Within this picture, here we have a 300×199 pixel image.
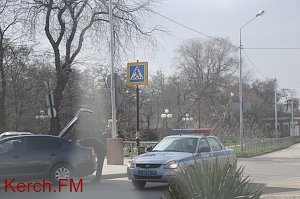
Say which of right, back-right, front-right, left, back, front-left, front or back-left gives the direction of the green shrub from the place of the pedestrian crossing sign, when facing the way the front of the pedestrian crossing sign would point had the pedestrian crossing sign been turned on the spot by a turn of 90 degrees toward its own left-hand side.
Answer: right

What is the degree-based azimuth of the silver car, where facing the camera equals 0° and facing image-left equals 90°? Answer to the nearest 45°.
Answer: approximately 45°

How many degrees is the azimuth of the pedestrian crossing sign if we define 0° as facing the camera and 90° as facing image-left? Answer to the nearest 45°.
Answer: approximately 0°

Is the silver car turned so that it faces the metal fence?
no

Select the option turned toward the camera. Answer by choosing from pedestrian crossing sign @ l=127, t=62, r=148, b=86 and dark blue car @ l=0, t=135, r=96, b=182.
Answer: the pedestrian crossing sign

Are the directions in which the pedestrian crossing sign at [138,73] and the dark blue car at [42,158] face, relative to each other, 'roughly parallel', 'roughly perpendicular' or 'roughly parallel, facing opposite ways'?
roughly perpendicular

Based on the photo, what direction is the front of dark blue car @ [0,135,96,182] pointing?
to the viewer's left

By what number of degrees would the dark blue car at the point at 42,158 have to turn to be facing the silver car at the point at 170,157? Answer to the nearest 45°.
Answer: approximately 180°

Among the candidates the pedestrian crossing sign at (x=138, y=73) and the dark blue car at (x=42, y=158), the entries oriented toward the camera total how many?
1

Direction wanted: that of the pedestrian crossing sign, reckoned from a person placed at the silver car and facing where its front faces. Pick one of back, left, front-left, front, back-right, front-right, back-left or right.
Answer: back-right

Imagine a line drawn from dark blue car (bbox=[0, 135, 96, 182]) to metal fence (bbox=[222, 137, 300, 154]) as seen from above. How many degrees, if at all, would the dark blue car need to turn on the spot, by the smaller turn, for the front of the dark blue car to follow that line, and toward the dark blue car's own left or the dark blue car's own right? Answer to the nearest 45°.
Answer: approximately 135° to the dark blue car's own right

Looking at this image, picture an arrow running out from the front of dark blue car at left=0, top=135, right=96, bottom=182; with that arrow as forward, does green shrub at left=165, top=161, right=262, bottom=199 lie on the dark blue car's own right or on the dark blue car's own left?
on the dark blue car's own left
